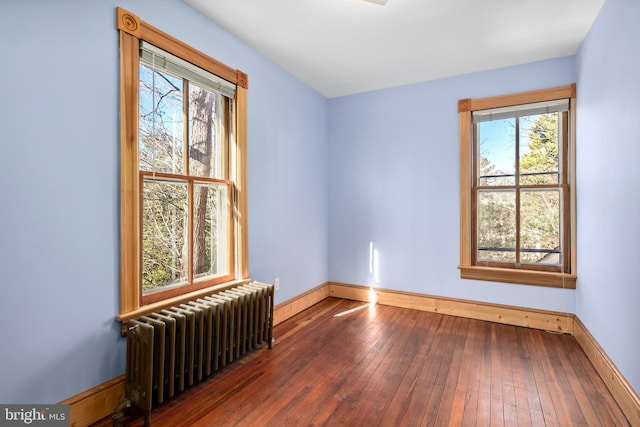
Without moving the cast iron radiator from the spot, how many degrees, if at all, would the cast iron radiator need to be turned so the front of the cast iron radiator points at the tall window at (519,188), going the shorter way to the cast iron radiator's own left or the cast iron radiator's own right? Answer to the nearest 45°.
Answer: approximately 45° to the cast iron radiator's own left

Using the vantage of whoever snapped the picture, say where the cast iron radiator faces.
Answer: facing the viewer and to the right of the viewer
